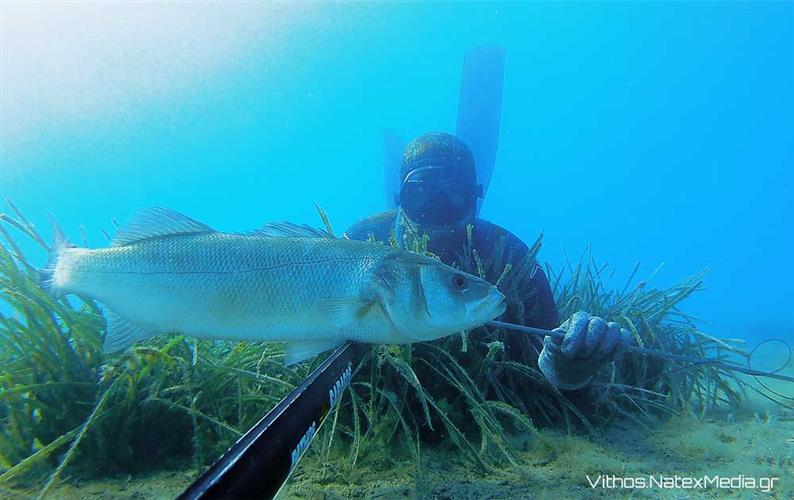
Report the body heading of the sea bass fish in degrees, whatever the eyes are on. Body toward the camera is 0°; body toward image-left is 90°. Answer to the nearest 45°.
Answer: approximately 270°
